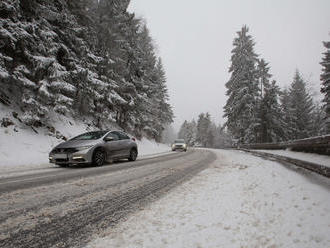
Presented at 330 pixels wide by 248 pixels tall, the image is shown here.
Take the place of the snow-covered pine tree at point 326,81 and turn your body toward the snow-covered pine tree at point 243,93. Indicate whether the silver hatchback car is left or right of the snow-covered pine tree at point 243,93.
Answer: left

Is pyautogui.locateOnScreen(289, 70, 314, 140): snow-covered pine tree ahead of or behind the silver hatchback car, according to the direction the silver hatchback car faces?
behind

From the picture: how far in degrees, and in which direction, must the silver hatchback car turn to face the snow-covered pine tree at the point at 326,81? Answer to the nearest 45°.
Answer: approximately 135° to its left

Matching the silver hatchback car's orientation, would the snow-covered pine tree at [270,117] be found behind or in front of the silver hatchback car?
behind

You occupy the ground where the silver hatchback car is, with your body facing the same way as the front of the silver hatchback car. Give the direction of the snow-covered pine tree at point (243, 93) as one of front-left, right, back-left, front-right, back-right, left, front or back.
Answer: back

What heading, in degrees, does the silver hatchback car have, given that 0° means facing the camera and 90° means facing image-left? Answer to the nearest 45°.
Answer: approximately 45°
